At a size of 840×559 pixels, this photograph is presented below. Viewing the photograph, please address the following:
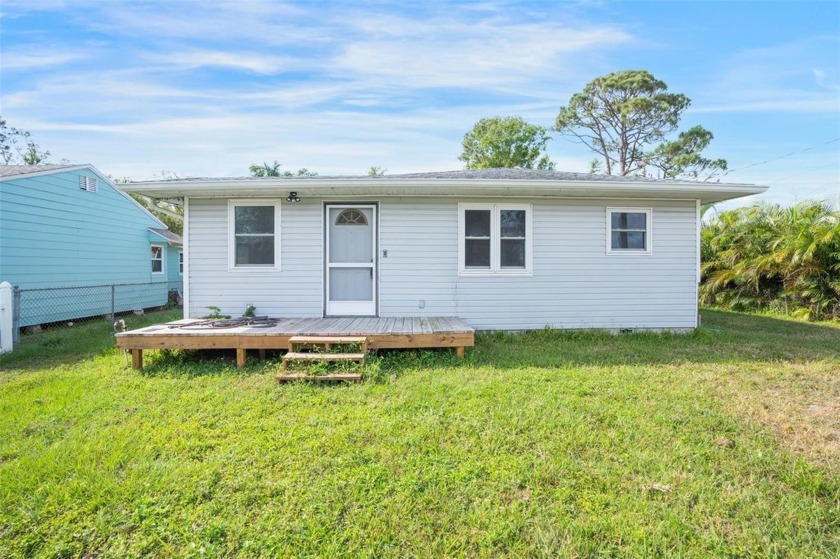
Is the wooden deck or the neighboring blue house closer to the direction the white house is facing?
the wooden deck

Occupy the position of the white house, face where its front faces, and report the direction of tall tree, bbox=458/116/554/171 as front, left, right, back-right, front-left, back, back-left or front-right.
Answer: back

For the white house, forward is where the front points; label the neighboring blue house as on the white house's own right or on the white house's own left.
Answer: on the white house's own right

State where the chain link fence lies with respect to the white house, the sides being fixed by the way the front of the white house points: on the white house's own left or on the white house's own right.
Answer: on the white house's own right

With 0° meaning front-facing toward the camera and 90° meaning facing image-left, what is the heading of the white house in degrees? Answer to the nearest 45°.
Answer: approximately 0°

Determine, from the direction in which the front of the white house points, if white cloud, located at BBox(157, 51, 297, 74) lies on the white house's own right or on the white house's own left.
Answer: on the white house's own right

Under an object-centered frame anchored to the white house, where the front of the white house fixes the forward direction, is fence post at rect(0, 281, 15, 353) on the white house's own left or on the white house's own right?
on the white house's own right

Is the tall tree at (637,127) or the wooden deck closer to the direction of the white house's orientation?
the wooden deck

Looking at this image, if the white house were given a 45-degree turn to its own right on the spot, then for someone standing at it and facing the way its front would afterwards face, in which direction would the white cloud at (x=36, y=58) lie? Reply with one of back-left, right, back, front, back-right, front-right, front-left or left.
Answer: front-right
